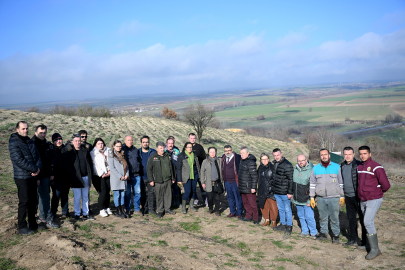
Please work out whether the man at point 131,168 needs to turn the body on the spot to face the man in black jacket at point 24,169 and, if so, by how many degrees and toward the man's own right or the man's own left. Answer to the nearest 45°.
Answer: approximately 45° to the man's own right

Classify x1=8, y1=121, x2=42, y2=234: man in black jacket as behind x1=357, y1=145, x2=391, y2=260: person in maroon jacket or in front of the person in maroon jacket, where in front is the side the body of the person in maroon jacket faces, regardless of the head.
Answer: in front

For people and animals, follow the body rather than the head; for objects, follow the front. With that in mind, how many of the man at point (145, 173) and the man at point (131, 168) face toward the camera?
2

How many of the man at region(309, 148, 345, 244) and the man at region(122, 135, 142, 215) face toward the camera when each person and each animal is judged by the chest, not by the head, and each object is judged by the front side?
2

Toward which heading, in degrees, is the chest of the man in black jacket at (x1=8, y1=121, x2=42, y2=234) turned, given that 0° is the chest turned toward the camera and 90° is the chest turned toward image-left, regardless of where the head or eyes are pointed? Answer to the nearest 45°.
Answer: approximately 315°

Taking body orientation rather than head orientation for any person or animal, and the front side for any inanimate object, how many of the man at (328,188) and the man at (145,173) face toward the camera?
2

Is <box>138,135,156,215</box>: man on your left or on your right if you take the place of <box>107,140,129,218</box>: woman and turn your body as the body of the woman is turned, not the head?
on your left
